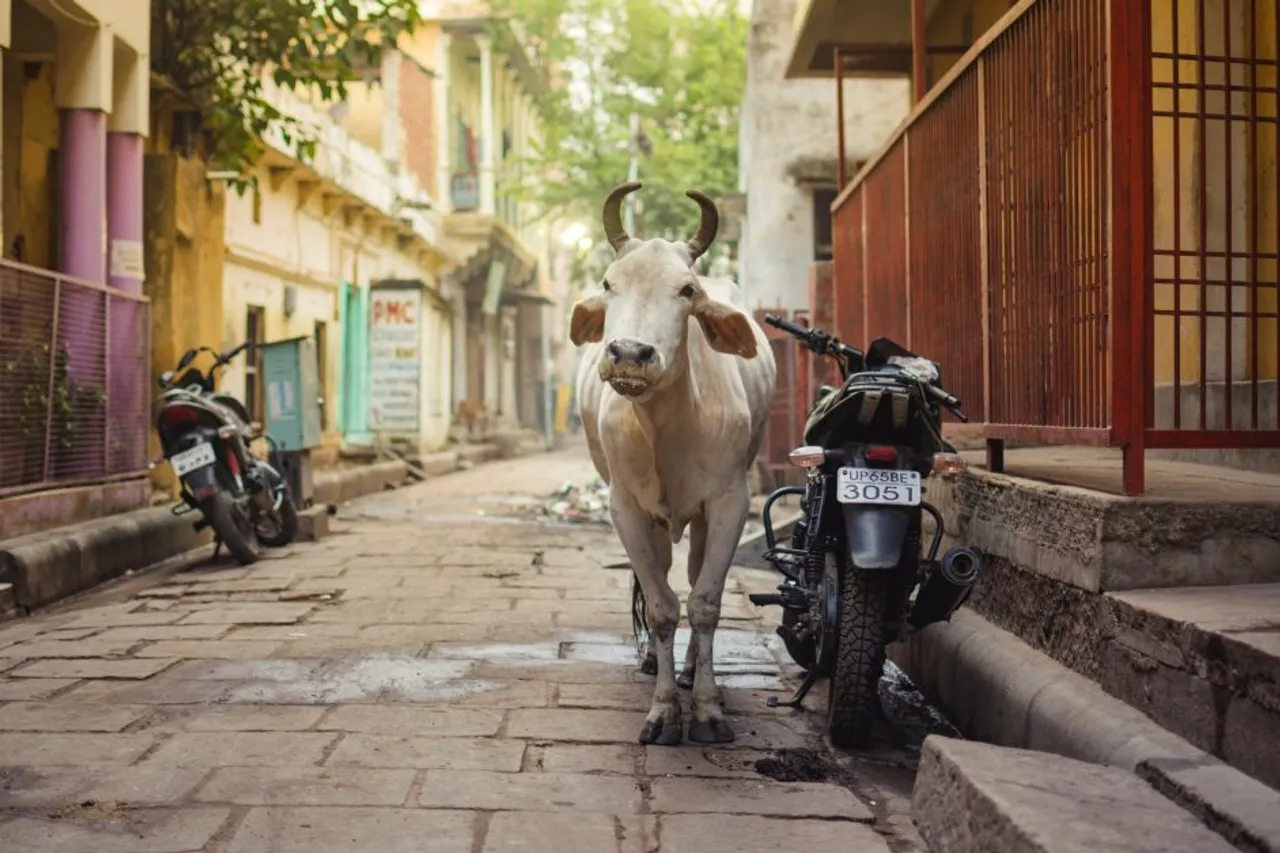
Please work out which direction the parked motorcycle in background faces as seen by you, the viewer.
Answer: facing away from the viewer and to the right of the viewer

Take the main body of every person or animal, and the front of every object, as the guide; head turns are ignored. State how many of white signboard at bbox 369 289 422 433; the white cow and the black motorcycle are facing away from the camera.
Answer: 1

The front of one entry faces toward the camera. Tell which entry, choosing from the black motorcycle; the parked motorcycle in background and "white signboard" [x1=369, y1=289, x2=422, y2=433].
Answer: the white signboard

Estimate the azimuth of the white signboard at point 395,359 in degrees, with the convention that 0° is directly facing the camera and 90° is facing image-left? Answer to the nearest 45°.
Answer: approximately 0°

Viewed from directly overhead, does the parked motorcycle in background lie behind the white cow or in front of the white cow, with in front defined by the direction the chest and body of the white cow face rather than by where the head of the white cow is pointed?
behind

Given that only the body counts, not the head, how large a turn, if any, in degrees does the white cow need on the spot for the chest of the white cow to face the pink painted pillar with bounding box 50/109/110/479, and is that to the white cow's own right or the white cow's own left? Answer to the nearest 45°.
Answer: approximately 135° to the white cow's own right

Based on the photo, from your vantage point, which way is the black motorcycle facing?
away from the camera

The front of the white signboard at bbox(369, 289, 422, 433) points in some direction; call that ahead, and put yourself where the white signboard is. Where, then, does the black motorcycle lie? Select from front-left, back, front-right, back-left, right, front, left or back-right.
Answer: front

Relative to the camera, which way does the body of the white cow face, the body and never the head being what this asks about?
toward the camera

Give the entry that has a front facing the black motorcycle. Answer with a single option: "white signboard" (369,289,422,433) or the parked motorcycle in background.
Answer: the white signboard

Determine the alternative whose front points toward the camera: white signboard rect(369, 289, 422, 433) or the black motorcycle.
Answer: the white signboard

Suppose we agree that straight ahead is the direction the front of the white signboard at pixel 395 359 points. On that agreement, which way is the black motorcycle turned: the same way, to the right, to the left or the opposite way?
the opposite way

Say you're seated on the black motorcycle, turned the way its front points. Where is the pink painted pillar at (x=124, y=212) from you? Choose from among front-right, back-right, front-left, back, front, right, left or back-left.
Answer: front-left
